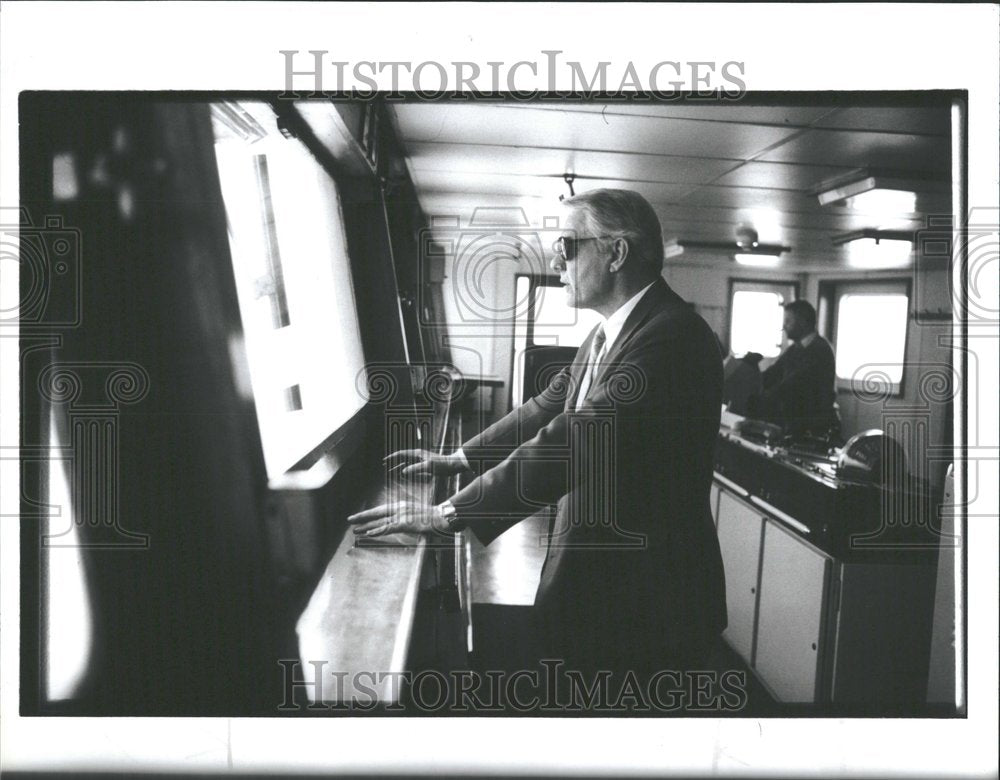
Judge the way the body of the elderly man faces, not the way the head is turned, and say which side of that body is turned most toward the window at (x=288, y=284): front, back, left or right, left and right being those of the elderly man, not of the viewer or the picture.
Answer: front

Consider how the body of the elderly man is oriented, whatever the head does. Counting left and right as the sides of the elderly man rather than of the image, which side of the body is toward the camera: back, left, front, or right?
left

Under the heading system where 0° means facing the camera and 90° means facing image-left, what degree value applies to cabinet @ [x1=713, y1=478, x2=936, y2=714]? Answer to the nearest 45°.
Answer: approximately 45°

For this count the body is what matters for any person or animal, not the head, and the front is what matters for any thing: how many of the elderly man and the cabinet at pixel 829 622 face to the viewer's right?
0

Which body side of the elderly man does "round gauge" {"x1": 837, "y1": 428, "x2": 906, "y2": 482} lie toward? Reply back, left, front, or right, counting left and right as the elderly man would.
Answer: back

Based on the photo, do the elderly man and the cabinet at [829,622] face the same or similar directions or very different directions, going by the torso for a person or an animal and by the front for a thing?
same or similar directions

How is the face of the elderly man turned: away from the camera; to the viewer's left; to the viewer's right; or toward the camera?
to the viewer's left
